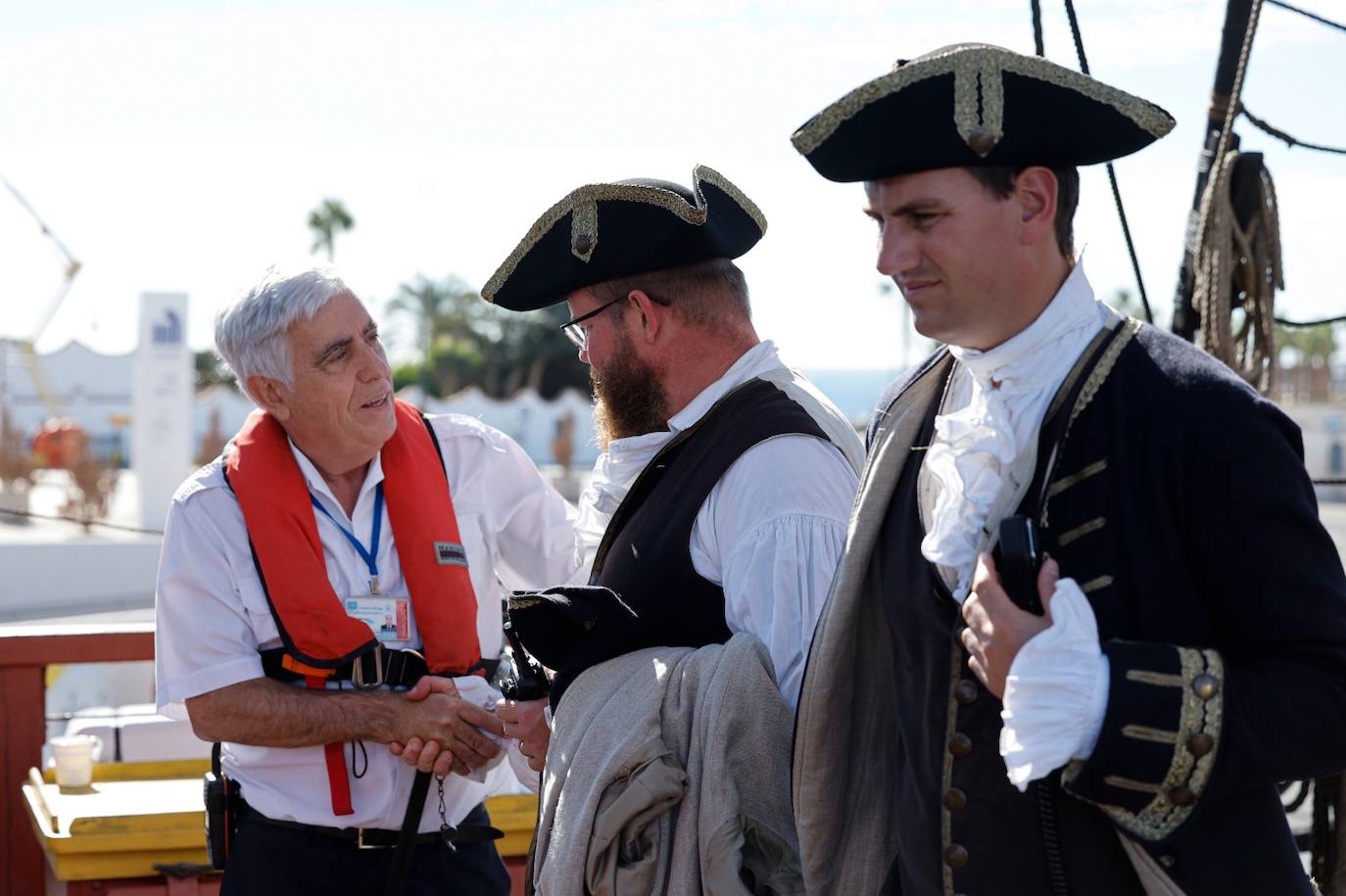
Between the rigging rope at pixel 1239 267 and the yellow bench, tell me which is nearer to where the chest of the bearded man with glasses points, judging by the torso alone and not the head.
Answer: the yellow bench

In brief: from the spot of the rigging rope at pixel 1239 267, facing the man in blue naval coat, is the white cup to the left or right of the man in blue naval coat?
right

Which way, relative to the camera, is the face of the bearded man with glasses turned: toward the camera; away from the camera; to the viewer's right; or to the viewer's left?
to the viewer's left

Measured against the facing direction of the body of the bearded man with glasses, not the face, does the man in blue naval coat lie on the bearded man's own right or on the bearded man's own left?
on the bearded man's own left

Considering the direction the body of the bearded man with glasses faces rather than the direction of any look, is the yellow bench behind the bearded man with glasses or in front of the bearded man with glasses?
in front

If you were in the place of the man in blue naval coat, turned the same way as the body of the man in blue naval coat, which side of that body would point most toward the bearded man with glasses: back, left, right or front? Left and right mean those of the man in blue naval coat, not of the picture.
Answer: right

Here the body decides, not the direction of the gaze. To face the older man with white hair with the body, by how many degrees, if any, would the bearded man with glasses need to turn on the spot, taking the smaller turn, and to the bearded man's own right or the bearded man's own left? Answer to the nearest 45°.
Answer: approximately 45° to the bearded man's own right

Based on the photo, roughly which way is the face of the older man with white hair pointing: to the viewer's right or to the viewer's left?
to the viewer's right

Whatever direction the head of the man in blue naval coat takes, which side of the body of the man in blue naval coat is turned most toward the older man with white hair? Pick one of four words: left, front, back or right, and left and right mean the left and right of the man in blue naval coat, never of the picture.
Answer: right

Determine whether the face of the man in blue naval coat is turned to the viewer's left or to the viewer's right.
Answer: to the viewer's left

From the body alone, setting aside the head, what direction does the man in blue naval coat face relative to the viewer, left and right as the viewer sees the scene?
facing the viewer and to the left of the viewer

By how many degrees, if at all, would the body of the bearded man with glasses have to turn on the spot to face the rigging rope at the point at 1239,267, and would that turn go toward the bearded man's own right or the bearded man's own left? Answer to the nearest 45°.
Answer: approximately 135° to the bearded man's own right

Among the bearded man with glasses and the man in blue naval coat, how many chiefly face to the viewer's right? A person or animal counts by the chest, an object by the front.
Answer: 0

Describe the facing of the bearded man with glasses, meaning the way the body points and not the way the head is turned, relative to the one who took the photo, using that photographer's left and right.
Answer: facing to the left of the viewer
